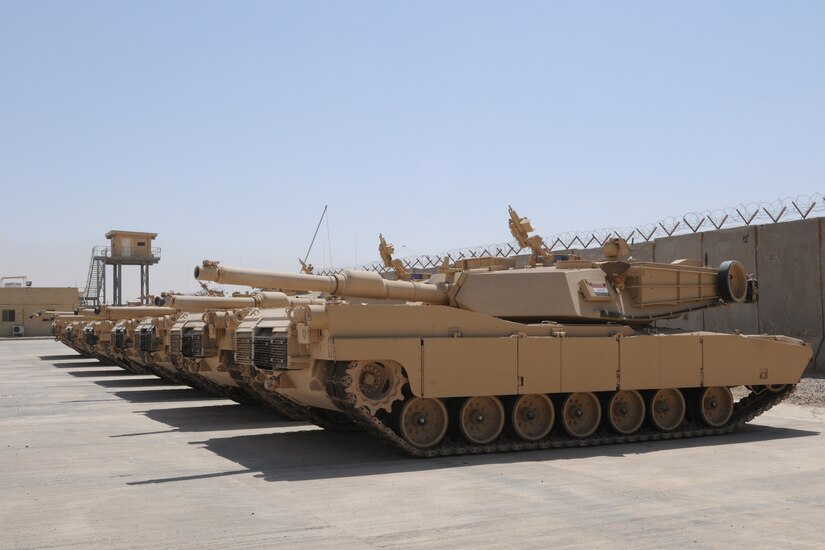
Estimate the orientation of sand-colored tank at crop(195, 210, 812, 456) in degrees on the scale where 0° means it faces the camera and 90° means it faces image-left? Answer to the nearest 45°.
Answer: approximately 225°

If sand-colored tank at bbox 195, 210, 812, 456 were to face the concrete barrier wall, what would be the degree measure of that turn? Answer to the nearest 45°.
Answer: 0° — it already faces it
